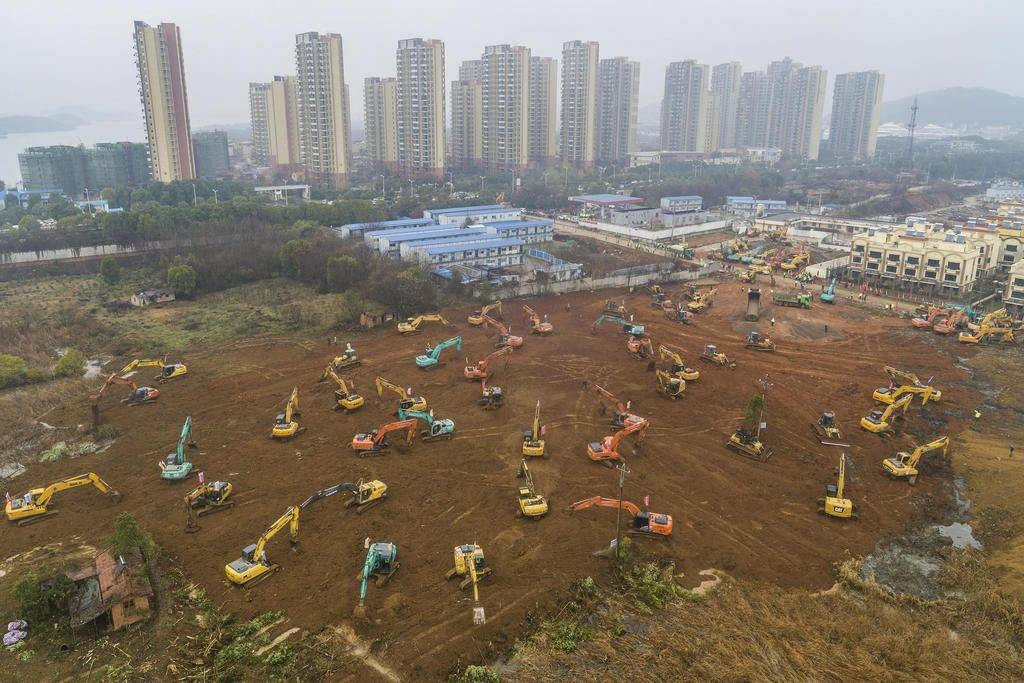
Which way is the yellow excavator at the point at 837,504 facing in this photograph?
away from the camera

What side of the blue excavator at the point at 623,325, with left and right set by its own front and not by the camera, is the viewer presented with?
left

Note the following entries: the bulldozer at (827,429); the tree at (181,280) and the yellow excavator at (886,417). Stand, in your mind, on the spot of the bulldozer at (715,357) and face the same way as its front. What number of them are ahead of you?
2

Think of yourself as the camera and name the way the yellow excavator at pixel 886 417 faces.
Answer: facing away from the viewer and to the right of the viewer

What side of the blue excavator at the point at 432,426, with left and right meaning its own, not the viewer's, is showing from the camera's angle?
left

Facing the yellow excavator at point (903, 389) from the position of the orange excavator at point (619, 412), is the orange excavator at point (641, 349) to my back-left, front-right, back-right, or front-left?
front-left

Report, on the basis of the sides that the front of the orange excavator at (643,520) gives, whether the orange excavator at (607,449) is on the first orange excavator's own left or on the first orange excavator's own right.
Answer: on the first orange excavator's own right

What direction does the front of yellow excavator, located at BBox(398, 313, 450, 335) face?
to the viewer's right

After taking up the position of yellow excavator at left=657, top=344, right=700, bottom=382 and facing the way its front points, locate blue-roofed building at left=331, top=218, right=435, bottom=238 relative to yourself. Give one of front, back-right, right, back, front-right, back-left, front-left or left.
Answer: front

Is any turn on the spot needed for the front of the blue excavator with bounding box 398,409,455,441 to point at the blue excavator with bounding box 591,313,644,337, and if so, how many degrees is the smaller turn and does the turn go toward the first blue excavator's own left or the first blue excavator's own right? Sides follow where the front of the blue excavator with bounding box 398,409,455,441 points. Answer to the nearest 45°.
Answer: approximately 135° to the first blue excavator's own right

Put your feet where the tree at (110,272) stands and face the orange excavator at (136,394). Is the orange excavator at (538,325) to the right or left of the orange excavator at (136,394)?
left

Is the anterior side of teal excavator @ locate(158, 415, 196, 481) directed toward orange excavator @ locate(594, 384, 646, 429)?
no

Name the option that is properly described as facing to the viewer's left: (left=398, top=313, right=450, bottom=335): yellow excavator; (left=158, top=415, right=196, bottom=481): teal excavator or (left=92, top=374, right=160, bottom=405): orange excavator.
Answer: the orange excavator

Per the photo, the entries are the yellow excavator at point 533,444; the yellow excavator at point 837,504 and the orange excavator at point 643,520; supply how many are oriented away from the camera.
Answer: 2

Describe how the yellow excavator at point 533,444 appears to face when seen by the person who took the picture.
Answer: facing away from the viewer

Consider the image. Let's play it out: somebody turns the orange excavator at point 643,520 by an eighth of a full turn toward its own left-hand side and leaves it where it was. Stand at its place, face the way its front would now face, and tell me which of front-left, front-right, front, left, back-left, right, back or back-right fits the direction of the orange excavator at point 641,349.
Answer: back-right

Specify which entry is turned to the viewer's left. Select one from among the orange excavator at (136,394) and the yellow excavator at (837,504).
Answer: the orange excavator

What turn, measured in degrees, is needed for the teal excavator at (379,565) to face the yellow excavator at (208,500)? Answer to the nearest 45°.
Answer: approximately 90° to its right

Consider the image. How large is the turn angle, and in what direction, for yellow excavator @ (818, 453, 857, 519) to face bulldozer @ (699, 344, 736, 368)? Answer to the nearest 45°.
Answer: approximately 45° to its left

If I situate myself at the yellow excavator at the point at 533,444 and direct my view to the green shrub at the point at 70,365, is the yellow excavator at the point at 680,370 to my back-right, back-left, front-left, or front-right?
back-right

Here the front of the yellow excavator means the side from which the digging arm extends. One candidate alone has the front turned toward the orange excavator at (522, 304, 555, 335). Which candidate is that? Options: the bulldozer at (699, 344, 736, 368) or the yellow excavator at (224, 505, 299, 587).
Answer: the yellow excavator

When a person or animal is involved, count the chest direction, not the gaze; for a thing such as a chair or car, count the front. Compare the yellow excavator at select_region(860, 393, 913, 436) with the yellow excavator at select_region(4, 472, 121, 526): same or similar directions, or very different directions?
same or similar directions

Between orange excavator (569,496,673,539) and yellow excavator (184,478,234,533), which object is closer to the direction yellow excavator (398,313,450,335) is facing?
the orange excavator

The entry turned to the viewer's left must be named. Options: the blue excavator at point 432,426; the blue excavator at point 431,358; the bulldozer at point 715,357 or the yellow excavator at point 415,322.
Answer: the blue excavator at point 432,426
